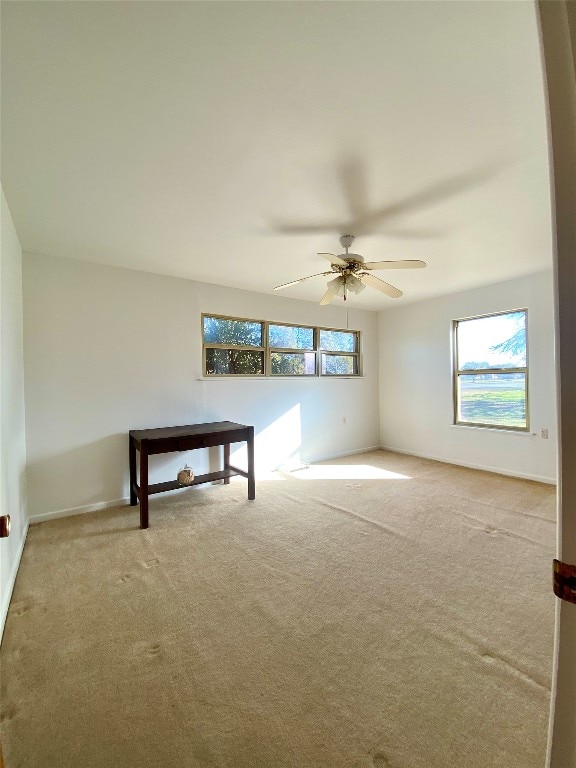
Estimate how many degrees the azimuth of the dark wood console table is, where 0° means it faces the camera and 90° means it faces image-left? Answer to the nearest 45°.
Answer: approximately 315°

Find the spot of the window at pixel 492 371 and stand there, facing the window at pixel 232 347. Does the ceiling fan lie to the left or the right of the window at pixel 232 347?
left

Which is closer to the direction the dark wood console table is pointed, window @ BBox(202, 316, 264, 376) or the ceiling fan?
the ceiling fan

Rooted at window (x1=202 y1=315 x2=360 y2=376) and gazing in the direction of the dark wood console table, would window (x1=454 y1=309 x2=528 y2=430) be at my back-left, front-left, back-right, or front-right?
back-left

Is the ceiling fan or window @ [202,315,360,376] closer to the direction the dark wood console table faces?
the ceiling fan

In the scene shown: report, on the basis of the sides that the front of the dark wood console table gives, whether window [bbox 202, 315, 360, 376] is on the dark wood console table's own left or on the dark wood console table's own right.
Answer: on the dark wood console table's own left
